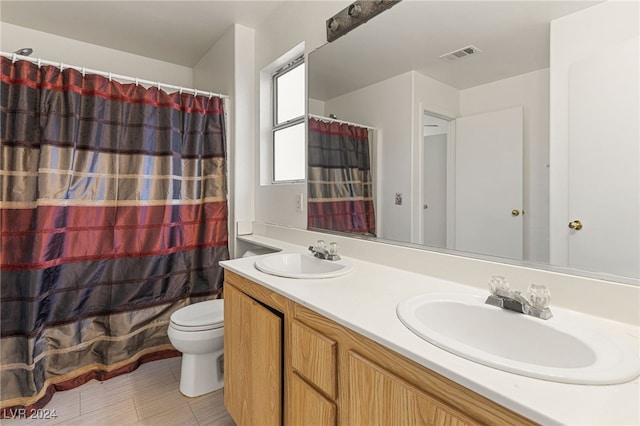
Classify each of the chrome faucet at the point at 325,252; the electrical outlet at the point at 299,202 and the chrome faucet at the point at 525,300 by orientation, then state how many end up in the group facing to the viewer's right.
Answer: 0

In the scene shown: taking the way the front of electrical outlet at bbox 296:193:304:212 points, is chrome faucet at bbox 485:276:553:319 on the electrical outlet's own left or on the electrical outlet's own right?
on the electrical outlet's own left

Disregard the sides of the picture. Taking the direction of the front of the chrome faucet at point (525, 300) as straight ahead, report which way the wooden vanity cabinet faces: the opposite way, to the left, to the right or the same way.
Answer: the same way

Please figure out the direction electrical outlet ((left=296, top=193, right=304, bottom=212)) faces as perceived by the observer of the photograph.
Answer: facing the viewer and to the left of the viewer

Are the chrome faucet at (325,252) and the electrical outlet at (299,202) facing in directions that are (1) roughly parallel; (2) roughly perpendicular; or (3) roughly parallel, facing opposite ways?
roughly parallel

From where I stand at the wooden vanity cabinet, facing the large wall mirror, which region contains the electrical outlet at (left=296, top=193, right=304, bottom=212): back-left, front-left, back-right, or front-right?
front-left

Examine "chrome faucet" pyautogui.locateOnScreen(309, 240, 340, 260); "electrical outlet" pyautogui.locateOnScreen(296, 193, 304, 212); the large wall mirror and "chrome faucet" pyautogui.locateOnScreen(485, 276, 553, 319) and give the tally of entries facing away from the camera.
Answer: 0

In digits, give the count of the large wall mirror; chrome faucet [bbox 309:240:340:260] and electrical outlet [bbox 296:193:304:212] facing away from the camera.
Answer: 0

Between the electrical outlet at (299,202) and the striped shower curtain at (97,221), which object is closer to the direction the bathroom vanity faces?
the striped shower curtain

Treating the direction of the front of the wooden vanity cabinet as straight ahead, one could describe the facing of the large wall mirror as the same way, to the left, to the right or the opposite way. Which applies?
the same way

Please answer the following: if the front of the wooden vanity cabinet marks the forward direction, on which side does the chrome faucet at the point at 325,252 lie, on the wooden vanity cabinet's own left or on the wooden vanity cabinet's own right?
on the wooden vanity cabinet's own right

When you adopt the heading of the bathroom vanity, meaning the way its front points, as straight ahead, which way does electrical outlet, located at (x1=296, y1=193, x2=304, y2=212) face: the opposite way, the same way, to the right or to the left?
the same way

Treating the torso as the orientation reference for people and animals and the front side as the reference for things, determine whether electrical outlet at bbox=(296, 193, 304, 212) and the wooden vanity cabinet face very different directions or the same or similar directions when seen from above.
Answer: same or similar directions

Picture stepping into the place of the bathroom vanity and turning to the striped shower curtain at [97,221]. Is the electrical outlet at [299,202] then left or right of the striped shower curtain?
right

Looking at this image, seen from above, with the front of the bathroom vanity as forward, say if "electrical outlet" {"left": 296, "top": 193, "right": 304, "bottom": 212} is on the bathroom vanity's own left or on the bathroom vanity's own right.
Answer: on the bathroom vanity's own right

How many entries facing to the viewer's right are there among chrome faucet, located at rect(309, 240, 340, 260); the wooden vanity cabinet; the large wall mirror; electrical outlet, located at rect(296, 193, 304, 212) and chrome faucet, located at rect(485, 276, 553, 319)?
0
